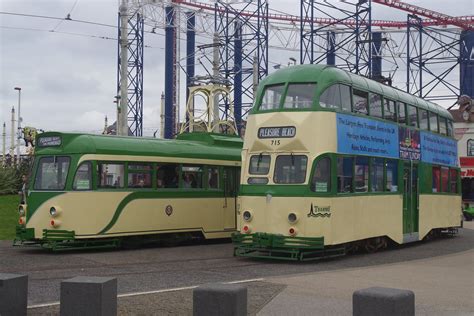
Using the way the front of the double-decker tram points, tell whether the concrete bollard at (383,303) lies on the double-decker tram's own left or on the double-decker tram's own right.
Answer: on the double-decker tram's own left

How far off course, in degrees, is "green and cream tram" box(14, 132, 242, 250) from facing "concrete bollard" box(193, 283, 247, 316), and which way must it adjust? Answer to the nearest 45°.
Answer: approximately 45° to its left

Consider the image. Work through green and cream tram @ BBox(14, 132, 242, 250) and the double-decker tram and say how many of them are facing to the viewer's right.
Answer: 0

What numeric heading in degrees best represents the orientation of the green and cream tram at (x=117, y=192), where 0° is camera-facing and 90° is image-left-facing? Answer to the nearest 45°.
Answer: approximately 45°

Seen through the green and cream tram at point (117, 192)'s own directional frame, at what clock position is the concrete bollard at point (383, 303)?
The concrete bollard is roughly at 10 o'clock from the green and cream tram.

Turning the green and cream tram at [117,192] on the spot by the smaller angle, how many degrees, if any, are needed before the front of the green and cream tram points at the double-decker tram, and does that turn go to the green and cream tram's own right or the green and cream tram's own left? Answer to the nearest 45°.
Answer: approximately 90° to the green and cream tram's own left

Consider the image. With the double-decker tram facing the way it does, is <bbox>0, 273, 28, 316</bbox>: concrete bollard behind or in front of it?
in front

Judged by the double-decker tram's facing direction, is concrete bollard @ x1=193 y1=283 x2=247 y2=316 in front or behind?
in front
